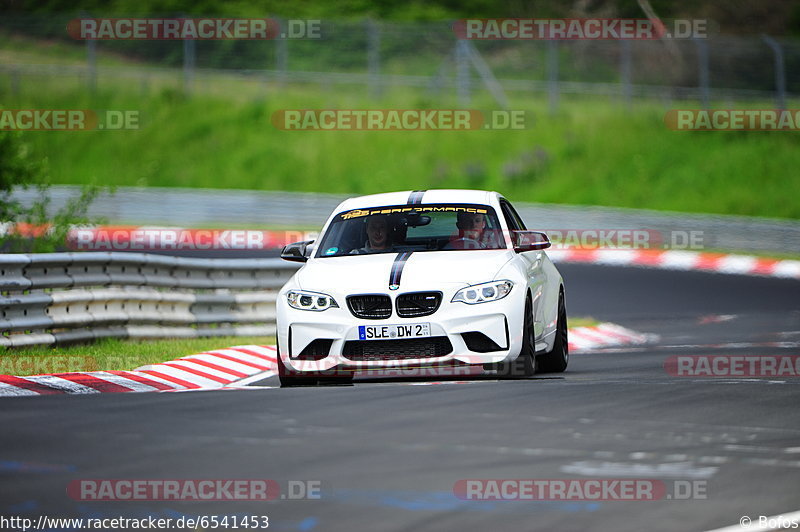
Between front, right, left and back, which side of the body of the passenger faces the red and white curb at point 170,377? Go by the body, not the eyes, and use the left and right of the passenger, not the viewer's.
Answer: right

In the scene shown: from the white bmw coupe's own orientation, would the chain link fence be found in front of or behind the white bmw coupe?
behind

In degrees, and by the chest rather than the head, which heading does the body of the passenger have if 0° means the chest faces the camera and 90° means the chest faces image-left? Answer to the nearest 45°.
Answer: approximately 0°

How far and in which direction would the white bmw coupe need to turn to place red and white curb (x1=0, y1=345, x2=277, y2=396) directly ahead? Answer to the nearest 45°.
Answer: approximately 135° to its right

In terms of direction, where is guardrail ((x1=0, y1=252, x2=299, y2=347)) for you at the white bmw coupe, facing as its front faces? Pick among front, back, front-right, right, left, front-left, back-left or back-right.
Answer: back-right

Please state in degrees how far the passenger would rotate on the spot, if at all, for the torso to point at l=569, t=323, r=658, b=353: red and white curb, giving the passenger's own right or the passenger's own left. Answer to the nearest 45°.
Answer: approximately 135° to the passenger's own left

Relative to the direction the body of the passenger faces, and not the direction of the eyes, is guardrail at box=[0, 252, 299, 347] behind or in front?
behind
